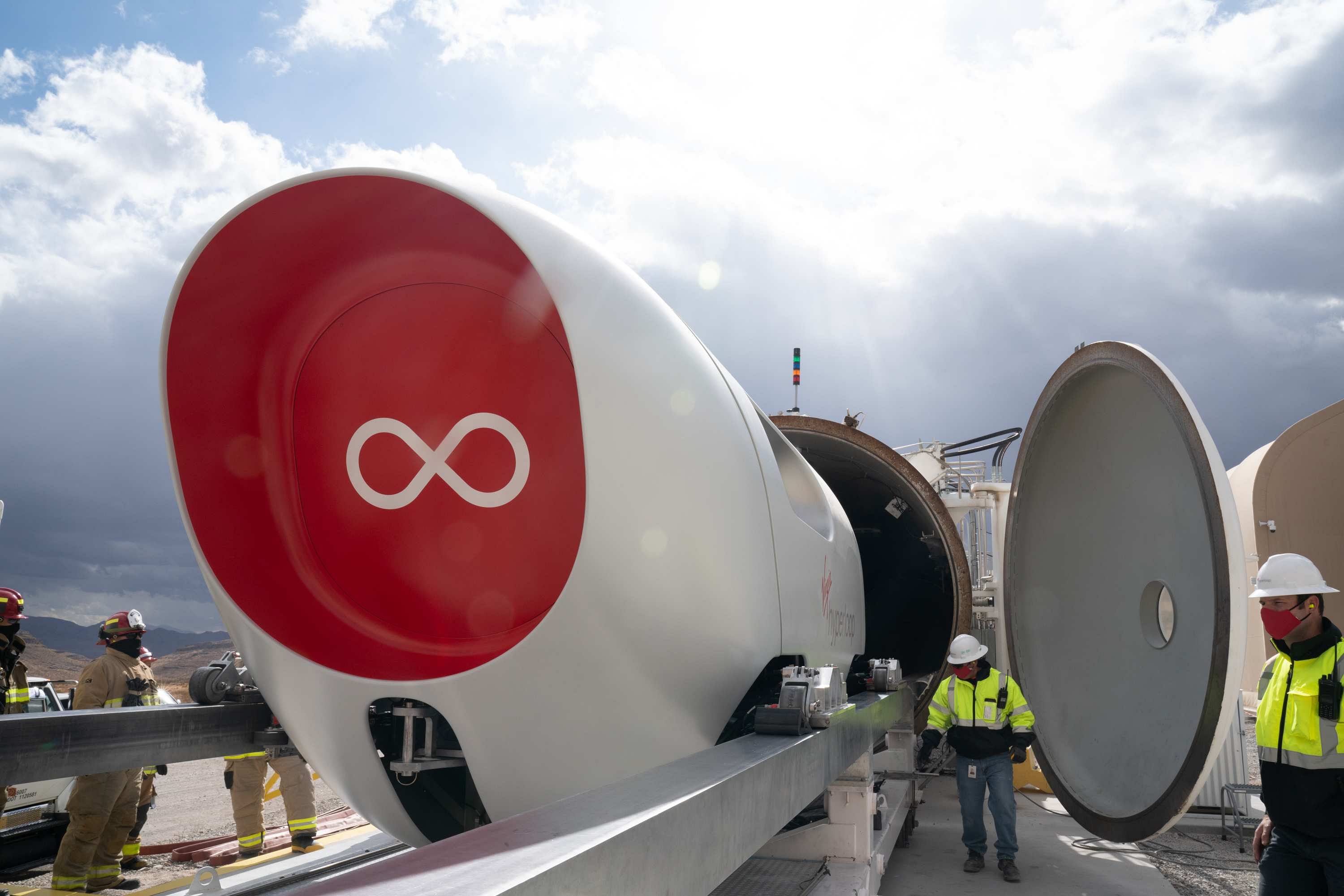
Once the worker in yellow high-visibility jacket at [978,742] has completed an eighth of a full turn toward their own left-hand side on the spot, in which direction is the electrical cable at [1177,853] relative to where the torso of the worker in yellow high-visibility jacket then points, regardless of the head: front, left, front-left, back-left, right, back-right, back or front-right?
left

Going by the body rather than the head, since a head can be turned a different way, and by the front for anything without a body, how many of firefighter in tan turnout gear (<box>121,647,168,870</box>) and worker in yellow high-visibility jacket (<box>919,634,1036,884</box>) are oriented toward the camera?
1

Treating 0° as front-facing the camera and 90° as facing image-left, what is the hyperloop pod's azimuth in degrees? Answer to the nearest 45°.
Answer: approximately 45°

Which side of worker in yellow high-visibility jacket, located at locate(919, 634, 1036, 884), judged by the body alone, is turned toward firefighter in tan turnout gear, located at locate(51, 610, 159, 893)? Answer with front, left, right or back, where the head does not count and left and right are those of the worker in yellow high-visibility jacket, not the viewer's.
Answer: right

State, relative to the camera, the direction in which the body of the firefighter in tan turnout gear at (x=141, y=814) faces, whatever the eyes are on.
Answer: to the viewer's right

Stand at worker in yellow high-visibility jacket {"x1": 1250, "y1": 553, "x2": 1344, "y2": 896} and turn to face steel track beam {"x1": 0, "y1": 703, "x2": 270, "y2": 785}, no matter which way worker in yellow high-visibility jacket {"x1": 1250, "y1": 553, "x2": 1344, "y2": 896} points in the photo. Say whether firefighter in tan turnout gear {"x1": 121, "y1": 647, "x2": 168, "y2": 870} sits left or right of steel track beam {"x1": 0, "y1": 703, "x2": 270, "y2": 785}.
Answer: right

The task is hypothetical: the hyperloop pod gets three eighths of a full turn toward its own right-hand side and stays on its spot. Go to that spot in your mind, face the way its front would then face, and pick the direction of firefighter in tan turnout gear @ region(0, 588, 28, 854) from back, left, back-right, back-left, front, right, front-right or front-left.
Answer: front-left

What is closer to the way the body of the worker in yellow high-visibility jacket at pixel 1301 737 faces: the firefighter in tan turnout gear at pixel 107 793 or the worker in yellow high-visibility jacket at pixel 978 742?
the firefighter in tan turnout gear

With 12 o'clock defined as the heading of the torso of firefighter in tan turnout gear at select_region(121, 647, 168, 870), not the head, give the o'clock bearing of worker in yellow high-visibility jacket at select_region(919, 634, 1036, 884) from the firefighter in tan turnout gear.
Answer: The worker in yellow high-visibility jacket is roughly at 1 o'clock from the firefighter in tan turnout gear.
